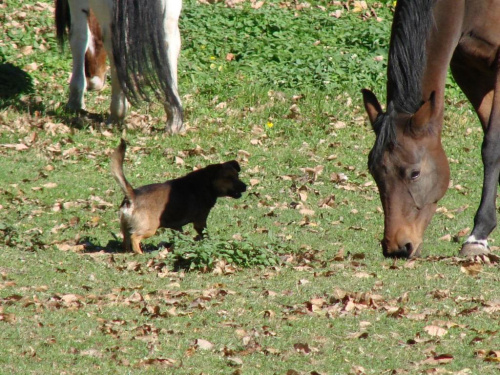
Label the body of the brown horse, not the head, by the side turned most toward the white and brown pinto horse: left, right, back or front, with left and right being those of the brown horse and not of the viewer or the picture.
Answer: right

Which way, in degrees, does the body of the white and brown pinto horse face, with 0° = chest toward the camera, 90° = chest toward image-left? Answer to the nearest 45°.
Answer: approximately 135°

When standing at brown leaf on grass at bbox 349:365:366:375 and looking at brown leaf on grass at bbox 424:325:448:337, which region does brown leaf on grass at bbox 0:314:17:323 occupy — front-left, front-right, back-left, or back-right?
back-left

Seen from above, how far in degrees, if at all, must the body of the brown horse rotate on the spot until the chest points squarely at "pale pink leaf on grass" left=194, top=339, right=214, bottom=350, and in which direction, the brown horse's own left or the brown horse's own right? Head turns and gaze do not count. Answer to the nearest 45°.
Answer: approximately 45° to the brown horse's own left

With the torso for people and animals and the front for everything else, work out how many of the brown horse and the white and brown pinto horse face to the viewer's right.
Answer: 0

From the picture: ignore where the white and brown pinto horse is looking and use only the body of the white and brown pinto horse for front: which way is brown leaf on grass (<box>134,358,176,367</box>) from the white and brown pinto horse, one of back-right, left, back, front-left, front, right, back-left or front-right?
back-left

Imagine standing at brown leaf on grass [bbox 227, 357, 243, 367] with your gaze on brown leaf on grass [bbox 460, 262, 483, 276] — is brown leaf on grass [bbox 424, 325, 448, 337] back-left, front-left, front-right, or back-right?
front-right

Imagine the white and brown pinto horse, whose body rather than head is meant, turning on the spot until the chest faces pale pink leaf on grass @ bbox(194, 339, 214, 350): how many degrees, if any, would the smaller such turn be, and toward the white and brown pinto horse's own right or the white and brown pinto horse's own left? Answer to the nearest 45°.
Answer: approximately 135° to the white and brown pinto horse's own left

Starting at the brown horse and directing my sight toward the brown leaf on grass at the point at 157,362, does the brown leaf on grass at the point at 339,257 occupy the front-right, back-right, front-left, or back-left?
front-right

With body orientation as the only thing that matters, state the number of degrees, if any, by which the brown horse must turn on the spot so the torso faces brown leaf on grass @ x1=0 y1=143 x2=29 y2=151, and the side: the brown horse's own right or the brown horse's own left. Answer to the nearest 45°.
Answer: approximately 90° to the brown horse's own right

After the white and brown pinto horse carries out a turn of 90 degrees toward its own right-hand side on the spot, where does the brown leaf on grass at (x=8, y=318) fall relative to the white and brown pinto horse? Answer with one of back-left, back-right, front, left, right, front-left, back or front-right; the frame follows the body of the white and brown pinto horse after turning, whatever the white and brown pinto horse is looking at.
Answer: back-right

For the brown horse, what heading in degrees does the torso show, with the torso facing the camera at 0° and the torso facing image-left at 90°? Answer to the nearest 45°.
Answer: approximately 45°
